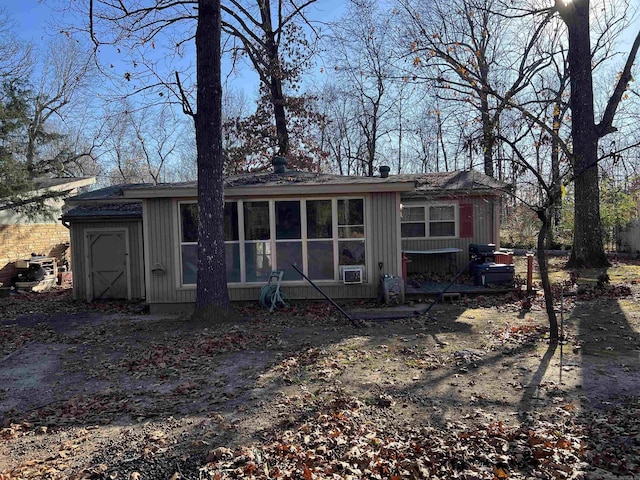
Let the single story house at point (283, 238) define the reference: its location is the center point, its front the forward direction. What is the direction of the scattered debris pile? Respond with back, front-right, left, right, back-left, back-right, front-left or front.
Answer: back-right

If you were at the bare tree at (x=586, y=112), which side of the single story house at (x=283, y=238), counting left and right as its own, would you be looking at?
left

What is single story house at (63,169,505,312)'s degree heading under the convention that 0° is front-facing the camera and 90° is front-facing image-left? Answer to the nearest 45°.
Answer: approximately 0°
